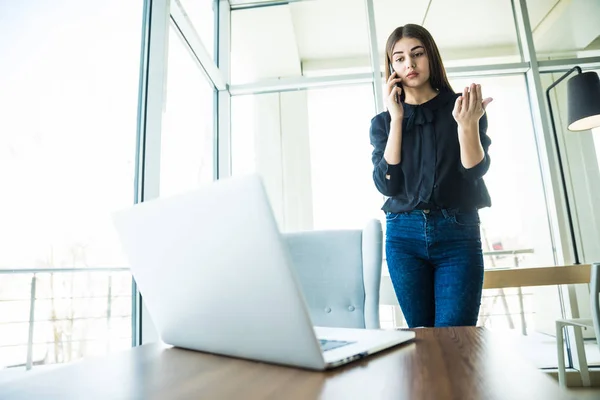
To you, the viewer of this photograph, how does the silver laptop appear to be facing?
facing away from the viewer and to the right of the viewer

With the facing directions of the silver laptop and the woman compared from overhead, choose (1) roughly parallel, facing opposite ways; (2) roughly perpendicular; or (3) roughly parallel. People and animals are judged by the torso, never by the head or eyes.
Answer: roughly parallel, facing opposite ways

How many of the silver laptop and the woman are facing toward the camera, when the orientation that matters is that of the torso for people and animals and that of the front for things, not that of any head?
1

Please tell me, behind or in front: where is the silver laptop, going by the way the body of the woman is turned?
in front

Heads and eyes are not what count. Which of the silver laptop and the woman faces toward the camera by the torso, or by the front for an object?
the woman

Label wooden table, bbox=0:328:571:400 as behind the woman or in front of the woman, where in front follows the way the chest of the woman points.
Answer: in front

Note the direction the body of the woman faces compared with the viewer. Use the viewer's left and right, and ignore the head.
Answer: facing the viewer

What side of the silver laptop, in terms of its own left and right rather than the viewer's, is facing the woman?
front

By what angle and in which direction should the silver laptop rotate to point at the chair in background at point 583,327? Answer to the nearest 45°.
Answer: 0° — it already faces it

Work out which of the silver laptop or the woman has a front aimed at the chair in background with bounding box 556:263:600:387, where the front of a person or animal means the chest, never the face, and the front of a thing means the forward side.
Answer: the silver laptop

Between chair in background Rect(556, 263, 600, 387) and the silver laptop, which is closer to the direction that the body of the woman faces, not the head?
the silver laptop
